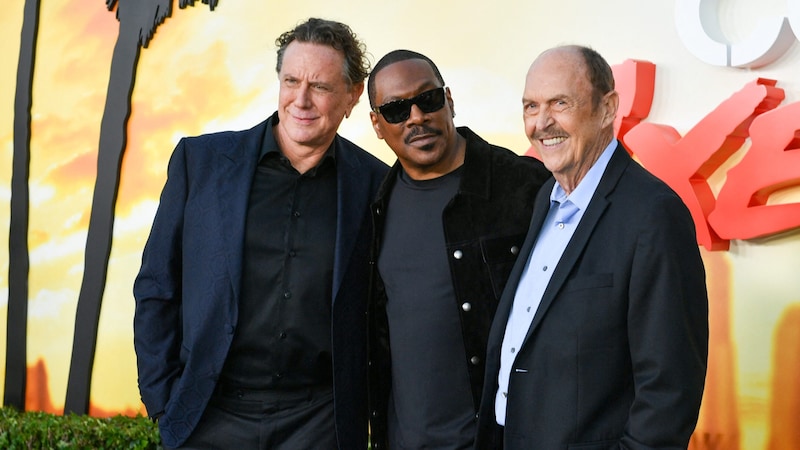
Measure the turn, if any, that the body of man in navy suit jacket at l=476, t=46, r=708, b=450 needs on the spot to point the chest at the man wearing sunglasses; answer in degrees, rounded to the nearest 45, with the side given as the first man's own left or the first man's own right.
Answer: approximately 90° to the first man's own right

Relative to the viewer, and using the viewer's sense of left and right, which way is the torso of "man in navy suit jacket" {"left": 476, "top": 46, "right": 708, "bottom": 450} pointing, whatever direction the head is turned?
facing the viewer and to the left of the viewer

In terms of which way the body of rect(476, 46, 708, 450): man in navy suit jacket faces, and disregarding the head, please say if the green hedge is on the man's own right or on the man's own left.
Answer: on the man's own right

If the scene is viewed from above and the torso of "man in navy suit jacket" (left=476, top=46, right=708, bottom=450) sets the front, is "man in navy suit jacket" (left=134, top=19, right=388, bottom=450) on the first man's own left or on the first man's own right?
on the first man's own right

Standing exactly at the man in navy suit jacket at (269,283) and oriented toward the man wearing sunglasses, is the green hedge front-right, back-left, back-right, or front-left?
back-left
